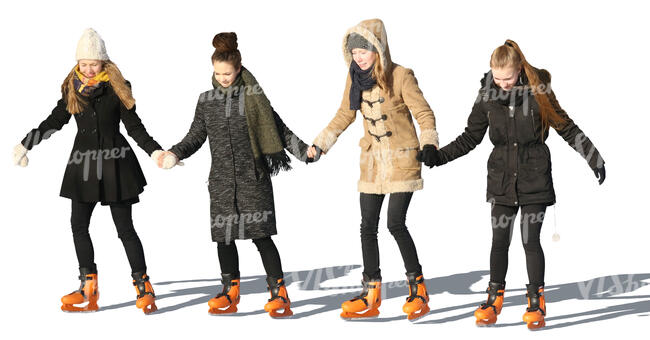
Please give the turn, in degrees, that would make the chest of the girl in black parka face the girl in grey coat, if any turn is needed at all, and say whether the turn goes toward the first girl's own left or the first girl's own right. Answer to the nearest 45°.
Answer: approximately 90° to the first girl's own right

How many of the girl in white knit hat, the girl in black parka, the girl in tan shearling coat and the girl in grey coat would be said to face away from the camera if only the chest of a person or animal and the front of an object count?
0

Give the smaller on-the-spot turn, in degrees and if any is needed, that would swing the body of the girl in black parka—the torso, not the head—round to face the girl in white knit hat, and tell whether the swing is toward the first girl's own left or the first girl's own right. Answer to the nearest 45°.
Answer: approximately 90° to the first girl's own right

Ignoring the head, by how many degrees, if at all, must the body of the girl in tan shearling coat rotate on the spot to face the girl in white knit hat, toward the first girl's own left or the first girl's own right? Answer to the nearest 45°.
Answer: approximately 45° to the first girl's own right

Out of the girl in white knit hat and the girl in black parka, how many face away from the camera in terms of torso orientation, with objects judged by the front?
0

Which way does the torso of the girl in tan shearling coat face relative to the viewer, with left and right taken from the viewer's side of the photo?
facing the viewer and to the left of the viewer

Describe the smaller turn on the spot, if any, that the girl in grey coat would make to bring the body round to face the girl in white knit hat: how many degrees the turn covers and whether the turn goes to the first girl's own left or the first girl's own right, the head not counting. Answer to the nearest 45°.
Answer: approximately 45° to the first girl's own right

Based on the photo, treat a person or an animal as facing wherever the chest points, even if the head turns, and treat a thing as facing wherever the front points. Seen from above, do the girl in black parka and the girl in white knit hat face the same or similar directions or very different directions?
same or similar directions

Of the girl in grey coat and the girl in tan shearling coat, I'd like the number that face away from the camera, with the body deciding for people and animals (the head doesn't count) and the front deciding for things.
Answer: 0

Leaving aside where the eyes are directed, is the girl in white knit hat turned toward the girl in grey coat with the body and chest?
no

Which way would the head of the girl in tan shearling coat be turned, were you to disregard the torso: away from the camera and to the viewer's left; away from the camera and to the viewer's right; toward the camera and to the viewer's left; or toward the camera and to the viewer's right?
toward the camera and to the viewer's left

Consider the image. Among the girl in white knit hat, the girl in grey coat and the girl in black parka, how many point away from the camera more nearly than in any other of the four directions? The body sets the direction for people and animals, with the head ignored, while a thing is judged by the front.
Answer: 0

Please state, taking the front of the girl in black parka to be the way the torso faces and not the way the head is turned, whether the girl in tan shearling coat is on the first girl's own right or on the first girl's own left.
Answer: on the first girl's own right

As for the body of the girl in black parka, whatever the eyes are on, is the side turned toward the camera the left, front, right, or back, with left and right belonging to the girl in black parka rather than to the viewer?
front

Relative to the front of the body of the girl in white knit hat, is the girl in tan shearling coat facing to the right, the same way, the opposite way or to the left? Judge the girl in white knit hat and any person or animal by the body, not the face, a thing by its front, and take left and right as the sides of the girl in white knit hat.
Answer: the same way

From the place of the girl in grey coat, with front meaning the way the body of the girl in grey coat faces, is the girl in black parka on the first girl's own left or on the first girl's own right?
on the first girl's own left
